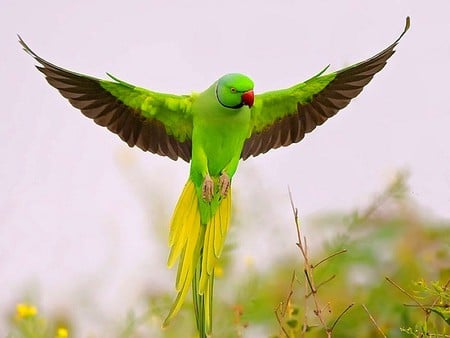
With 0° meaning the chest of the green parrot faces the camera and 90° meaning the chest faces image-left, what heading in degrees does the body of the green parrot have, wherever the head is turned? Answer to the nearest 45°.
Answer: approximately 0°
